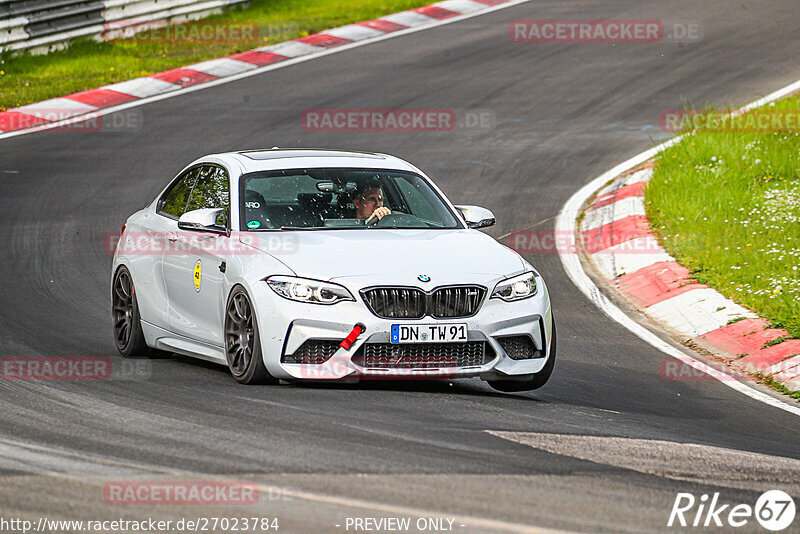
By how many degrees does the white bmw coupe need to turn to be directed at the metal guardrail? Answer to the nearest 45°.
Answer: approximately 135° to its left

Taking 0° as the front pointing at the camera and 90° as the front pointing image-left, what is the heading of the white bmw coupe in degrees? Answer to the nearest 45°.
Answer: approximately 315°
